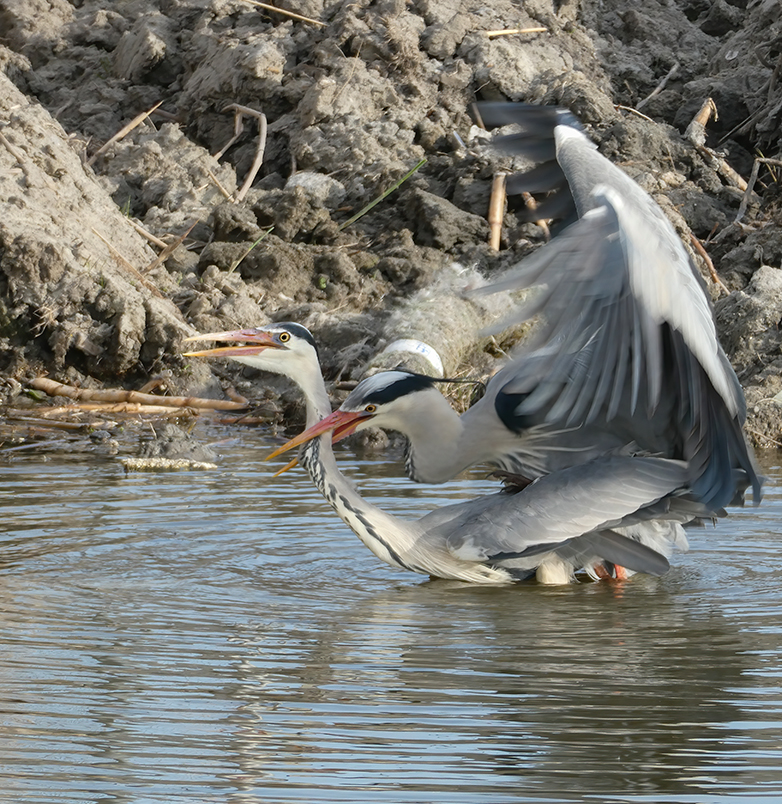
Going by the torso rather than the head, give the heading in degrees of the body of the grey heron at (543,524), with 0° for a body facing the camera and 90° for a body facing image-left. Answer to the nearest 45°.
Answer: approximately 90°

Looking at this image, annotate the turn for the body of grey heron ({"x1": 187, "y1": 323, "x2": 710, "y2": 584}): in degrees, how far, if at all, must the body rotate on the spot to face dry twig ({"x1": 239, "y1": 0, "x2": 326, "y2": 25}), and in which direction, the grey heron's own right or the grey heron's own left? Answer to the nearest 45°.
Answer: approximately 90° to the grey heron's own right

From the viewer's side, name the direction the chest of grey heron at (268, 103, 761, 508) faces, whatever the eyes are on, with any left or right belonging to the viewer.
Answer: facing to the left of the viewer

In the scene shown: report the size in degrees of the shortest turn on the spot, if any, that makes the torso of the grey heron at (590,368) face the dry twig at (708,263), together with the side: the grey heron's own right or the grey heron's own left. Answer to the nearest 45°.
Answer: approximately 90° to the grey heron's own right

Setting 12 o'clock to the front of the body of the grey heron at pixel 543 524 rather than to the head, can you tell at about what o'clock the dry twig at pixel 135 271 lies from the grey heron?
The dry twig is roughly at 2 o'clock from the grey heron.

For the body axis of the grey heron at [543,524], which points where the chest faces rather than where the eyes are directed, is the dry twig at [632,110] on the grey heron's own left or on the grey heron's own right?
on the grey heron's own right

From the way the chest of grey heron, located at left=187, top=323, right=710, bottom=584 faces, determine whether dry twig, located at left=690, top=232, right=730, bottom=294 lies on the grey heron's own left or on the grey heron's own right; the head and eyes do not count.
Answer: on the grey heron's own right

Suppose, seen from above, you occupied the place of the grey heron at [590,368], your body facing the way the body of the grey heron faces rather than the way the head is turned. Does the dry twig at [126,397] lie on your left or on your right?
on your right
